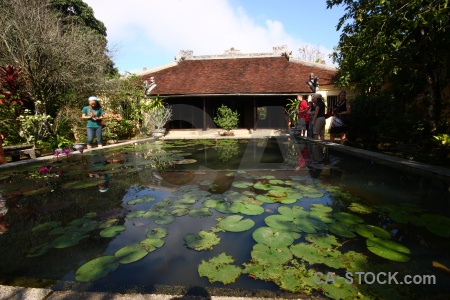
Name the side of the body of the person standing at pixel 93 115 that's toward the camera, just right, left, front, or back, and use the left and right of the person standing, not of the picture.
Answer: front

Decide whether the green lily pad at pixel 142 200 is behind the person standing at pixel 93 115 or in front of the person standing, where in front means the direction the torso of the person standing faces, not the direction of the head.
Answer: in front

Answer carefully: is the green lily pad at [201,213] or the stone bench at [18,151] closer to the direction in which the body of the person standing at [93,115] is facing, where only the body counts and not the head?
the green lily pad

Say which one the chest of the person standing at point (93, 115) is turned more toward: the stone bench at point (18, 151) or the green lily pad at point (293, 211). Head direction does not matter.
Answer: the green lily pad

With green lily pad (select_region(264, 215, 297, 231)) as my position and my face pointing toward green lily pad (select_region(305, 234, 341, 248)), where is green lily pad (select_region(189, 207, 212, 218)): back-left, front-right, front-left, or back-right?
back-right

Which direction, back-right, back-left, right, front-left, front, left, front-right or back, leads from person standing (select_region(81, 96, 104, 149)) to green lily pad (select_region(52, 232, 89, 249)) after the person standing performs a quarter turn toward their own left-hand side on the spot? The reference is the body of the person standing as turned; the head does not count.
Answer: right

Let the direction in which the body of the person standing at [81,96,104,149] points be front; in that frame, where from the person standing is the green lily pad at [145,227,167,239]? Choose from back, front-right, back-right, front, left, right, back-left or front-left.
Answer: front

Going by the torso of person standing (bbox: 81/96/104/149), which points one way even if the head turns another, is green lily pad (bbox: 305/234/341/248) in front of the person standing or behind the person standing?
in front

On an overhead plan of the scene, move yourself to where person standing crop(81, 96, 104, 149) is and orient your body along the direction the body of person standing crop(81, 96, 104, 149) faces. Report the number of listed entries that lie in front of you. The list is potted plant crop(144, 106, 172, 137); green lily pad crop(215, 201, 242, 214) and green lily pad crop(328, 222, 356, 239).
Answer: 2

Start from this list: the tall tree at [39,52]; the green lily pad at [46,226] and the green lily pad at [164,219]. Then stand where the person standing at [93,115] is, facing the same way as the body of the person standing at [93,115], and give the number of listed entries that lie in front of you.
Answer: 2

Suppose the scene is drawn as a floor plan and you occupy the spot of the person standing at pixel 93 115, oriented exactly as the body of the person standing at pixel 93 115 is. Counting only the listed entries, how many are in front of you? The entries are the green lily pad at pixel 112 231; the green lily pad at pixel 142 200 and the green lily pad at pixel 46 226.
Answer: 3

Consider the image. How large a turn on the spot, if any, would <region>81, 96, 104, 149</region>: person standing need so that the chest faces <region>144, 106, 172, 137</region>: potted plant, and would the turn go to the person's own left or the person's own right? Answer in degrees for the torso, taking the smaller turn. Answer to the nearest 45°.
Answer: approximately 135° to the person's own left

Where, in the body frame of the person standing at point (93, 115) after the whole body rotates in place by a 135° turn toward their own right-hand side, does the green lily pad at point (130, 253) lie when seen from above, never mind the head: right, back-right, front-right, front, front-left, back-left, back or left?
back-left

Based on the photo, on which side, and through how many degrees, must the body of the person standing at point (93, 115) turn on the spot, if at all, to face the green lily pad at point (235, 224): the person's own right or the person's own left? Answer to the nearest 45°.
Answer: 0° — they already face it

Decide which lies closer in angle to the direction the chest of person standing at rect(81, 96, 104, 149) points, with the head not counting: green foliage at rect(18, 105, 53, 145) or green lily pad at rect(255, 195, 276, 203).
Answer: the green lily pad

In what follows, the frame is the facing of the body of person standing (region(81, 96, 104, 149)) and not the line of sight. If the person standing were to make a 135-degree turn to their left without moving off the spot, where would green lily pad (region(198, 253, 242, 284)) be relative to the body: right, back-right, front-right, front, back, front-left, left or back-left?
back-right

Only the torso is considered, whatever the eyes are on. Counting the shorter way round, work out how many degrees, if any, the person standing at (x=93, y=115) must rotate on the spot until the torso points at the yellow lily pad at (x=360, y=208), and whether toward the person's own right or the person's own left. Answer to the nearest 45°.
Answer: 0° — they already face it

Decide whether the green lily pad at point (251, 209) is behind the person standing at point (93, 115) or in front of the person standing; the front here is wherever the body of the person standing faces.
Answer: in front
